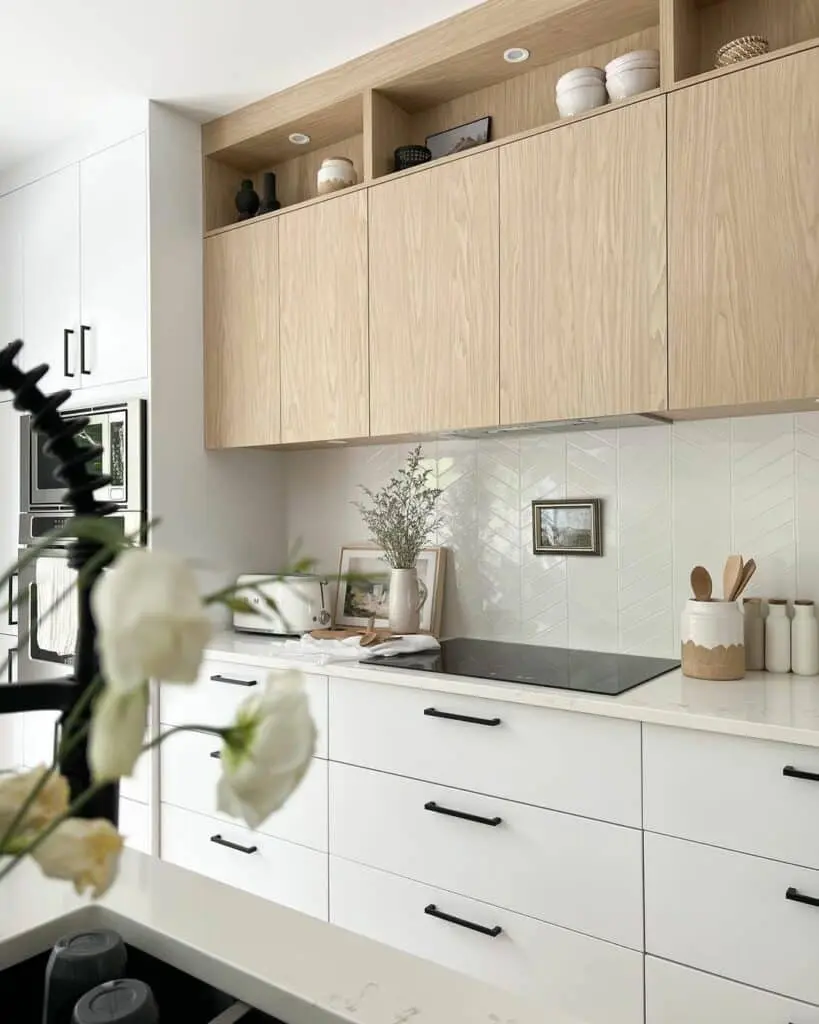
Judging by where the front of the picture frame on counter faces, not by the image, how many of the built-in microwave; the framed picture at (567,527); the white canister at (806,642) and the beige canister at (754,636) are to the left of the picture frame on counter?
3

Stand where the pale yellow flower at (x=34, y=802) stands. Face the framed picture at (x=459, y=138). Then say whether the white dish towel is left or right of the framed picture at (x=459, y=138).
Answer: left

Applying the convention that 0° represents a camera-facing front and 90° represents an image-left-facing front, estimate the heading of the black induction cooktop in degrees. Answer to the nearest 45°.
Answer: approximately 45°

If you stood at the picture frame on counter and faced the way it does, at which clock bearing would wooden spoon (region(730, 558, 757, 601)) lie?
The wooden spoon is roughly at 9 o'clock from the picture frame on counter.

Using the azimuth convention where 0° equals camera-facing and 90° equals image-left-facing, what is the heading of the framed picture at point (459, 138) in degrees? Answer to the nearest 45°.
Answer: approximately 45°

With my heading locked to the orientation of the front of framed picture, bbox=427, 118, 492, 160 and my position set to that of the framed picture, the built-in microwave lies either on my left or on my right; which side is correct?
on my right

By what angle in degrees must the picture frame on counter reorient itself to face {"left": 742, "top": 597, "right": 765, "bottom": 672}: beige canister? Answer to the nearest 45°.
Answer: approximately 90° to its left
